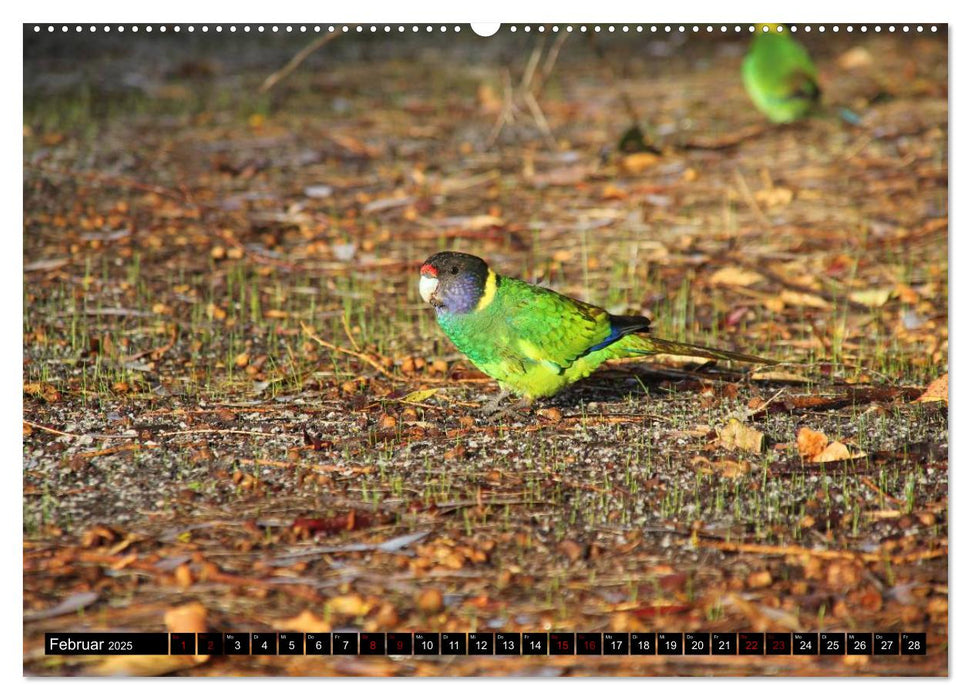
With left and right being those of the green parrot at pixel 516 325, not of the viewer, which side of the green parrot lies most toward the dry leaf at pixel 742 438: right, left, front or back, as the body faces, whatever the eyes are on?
back

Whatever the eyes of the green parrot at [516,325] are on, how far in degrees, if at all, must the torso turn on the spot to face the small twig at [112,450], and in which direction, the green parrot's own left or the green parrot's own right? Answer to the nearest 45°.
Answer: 0° — it already faces it

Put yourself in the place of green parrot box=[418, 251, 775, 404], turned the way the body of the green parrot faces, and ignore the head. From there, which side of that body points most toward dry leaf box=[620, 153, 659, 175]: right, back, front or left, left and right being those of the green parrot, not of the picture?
right

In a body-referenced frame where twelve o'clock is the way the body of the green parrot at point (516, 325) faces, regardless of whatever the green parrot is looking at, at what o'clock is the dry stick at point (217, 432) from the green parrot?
The dry stick is roughly at 12 o'clock from the green parrot.

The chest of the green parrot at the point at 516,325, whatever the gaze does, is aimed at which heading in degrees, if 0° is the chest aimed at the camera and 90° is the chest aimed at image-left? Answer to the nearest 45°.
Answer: approximately 90°

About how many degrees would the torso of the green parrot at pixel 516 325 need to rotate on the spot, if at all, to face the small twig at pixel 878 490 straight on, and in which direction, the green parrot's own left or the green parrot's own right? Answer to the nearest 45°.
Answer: approximately 180°

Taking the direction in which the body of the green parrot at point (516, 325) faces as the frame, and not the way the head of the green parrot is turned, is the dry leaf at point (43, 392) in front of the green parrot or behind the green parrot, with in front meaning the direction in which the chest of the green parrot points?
in front

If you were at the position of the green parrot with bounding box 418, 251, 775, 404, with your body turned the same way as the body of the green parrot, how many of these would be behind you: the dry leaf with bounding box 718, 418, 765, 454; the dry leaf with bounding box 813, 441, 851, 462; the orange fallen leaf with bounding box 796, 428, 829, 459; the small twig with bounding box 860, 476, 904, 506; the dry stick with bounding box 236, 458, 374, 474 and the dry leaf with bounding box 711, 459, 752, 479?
5

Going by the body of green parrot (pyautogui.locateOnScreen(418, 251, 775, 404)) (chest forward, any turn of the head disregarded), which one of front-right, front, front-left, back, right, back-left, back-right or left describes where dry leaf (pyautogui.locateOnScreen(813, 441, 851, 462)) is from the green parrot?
back

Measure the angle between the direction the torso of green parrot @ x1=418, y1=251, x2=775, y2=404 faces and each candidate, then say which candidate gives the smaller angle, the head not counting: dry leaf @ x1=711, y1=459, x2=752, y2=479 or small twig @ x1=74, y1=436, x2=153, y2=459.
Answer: the small twig

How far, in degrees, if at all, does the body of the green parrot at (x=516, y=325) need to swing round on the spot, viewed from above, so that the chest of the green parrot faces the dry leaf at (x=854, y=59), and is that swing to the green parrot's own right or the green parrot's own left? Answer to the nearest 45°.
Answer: approximately 135° to the green parrot's own right

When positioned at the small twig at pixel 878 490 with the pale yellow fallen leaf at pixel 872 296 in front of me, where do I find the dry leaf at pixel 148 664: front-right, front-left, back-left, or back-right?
back-left

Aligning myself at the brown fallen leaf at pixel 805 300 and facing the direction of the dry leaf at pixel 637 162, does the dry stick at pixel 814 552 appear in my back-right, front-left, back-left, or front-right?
back-left

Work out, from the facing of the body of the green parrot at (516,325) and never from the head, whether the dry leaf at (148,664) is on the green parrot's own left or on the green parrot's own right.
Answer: on the green parrot's own left

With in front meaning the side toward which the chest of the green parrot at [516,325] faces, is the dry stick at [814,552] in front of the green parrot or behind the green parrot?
behind
